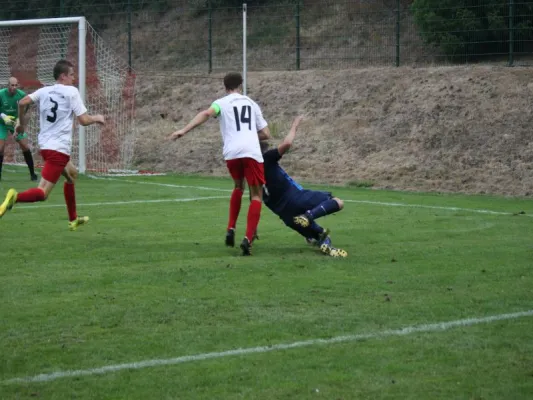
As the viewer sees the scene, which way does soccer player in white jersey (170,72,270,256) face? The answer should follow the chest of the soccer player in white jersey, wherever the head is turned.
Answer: away from the camera

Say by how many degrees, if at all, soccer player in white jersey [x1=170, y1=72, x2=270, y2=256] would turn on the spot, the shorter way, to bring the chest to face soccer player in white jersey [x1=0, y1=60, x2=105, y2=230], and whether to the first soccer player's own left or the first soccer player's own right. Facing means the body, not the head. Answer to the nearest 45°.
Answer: approximately 45° to the first soccer player's own left

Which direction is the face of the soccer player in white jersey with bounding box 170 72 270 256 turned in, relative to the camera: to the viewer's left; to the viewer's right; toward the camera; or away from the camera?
away from the camera

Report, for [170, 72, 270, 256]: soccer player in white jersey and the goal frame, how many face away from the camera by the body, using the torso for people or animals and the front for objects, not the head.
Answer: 1

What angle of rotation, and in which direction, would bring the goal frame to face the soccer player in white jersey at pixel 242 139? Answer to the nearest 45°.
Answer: approximately 45° to its left

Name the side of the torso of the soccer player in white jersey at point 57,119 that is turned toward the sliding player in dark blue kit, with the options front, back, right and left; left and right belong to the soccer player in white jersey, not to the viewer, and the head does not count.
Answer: right

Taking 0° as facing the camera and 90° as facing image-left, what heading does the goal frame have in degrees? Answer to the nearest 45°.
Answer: approximately 45°

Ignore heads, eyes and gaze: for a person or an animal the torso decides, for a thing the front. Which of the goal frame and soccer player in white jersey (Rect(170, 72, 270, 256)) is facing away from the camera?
the soccer player in white jersey
